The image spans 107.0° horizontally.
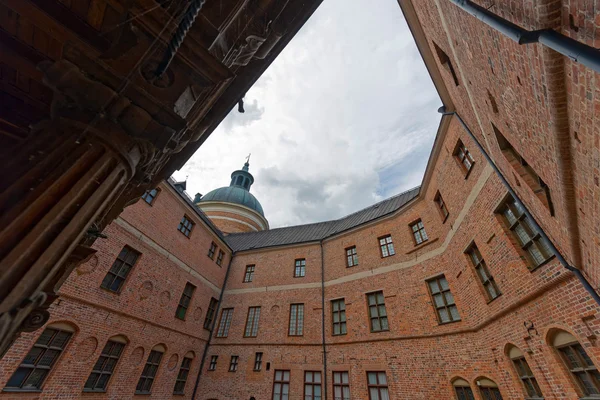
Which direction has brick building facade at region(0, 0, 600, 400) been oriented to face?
toward the camera
